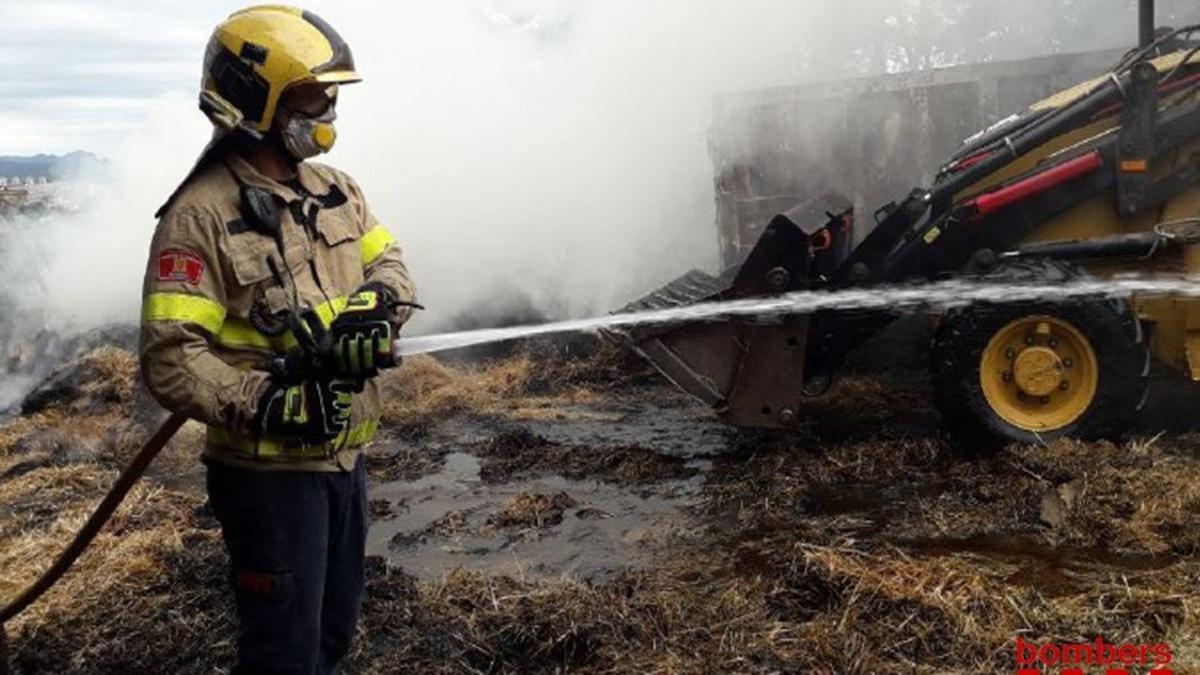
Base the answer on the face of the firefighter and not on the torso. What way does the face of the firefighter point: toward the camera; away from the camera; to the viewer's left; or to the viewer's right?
to the viewer's right

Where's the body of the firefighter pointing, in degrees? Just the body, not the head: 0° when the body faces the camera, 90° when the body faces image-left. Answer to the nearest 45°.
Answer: approximately 315°
